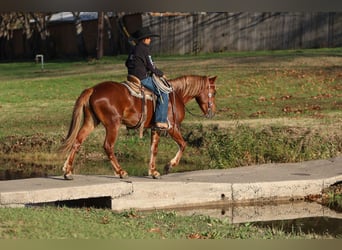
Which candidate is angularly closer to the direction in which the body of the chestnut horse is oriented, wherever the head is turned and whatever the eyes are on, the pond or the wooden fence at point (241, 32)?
the pond

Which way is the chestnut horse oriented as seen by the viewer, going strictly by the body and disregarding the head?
to the viewer's right

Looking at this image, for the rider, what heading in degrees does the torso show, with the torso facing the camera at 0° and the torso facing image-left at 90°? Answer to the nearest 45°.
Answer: approximately 270°
